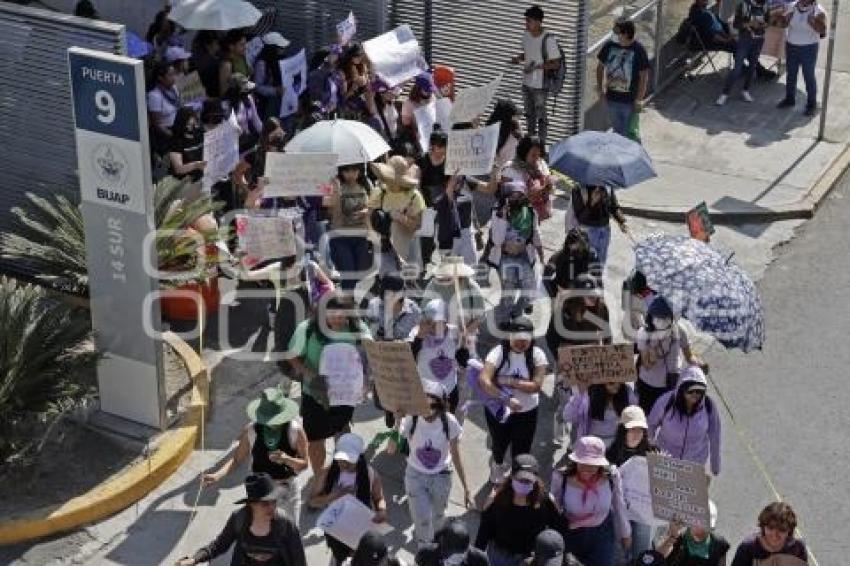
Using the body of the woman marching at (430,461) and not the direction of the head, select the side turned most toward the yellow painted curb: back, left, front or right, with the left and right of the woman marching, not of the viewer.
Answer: right

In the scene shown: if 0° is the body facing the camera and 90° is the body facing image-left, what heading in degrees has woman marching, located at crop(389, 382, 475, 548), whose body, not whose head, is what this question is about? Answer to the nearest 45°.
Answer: approximately 0°

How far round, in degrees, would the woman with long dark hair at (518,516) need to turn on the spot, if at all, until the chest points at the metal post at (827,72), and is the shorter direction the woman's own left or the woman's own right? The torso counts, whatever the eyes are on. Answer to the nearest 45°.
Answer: approximately 180°

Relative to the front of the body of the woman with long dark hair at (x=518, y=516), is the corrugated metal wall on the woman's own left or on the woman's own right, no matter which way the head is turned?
on the woman's own right

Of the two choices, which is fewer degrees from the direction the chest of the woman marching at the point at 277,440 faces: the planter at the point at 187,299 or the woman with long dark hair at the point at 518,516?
the woman with long dark hair

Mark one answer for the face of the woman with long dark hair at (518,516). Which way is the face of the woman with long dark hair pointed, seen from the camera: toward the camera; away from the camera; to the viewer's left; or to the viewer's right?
toward the camera

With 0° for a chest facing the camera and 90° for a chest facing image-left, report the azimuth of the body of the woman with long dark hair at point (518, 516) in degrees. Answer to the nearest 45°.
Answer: approximately 0°

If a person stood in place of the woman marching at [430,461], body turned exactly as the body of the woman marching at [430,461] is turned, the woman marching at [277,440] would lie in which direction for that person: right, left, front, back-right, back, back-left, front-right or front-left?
right

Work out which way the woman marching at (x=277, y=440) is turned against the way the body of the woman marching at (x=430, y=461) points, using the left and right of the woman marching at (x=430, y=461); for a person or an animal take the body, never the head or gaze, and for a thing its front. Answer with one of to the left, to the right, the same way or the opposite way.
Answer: the same way

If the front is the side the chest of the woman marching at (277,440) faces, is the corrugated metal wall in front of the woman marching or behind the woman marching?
behind

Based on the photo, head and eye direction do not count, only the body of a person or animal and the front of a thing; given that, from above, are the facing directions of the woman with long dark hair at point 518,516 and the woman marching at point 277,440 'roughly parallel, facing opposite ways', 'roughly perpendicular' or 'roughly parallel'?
roughly parallel

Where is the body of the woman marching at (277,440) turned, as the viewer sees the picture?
toward the camera

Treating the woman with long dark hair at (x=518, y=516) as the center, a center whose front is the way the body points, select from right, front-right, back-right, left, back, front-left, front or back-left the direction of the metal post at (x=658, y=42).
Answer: back

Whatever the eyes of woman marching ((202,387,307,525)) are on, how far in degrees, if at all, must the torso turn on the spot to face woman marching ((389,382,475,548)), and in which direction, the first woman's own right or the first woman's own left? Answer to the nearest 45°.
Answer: approximately 90° to the first woman's own left

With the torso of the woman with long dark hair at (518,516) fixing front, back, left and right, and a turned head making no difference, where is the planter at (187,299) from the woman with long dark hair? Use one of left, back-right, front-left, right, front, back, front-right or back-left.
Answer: back-right
